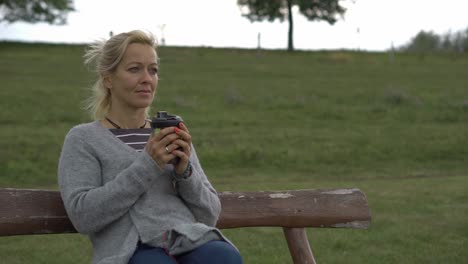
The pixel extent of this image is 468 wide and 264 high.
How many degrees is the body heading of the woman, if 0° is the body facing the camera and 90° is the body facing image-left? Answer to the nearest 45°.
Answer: approximately 315°
